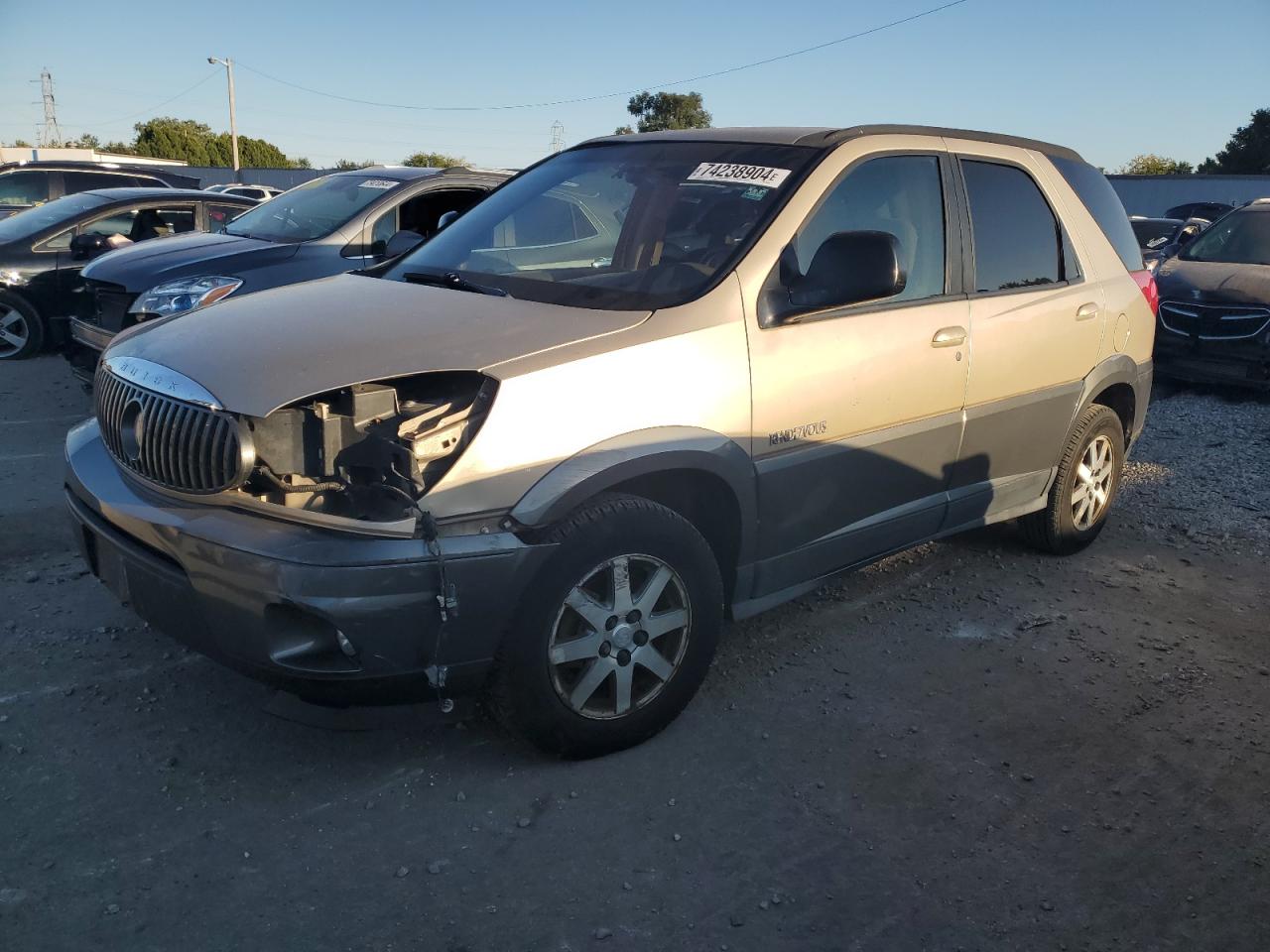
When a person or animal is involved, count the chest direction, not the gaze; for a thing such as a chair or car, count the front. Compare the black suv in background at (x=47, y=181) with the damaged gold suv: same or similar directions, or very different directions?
same or similar directions

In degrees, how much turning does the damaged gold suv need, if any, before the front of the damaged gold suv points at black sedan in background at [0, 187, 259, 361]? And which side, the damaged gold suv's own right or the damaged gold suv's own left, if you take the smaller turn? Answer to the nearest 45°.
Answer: approximately 90° to the damaged gold suv's own right

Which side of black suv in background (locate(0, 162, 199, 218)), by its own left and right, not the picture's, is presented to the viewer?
left

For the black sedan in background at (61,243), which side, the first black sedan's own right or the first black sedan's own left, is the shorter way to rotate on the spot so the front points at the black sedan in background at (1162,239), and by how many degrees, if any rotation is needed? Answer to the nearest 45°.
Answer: approximately 180°

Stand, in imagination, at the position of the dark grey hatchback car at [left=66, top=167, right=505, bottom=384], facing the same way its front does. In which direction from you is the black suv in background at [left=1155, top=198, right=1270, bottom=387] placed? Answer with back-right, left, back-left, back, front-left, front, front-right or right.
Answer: back-left

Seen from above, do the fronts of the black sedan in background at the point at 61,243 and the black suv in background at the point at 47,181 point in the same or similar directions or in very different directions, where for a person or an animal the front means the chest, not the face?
same or similar directions

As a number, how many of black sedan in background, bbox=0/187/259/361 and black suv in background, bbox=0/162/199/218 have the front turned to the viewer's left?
2

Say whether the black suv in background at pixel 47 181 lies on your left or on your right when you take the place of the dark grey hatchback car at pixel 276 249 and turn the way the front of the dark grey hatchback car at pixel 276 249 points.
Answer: on your right

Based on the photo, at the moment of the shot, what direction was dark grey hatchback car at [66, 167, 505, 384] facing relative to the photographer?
facing the viewer and to the left of the viewer

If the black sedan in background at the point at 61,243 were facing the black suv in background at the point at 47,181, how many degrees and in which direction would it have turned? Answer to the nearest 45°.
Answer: approximately 90° to its right

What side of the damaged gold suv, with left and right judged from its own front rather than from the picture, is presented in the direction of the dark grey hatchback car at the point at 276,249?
right

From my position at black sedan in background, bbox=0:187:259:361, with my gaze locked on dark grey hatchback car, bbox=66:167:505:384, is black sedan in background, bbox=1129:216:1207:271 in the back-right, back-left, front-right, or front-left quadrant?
front-left

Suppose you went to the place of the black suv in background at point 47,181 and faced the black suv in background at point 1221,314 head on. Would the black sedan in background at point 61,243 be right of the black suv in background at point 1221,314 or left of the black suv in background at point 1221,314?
right

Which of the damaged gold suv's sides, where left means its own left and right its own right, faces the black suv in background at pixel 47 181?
right

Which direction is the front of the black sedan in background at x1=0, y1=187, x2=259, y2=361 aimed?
to the viewer's left
